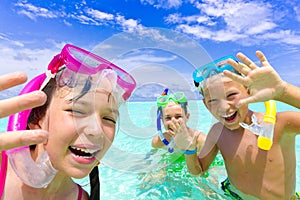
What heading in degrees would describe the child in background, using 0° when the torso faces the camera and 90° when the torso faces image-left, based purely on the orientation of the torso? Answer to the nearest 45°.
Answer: approximately 0°

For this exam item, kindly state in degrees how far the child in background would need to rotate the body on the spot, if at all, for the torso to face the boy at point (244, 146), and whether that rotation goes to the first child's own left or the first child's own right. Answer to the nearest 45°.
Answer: approximately 45° to the first child's own left

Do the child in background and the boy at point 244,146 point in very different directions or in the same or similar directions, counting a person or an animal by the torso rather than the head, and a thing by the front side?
same or similar directions

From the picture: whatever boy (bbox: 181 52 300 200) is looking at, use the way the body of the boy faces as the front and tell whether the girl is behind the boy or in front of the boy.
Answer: in front

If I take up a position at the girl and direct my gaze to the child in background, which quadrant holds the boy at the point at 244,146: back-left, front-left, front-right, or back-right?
front-right

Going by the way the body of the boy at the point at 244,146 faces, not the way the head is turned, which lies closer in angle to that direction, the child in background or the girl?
the girl

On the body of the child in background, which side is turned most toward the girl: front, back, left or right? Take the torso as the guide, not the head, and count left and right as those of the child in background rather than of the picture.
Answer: front

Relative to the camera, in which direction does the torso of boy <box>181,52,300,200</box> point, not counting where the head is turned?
toward the camera

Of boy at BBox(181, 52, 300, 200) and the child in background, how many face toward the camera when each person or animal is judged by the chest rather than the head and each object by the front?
2

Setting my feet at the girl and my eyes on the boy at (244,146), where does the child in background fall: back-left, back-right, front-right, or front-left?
front-left
